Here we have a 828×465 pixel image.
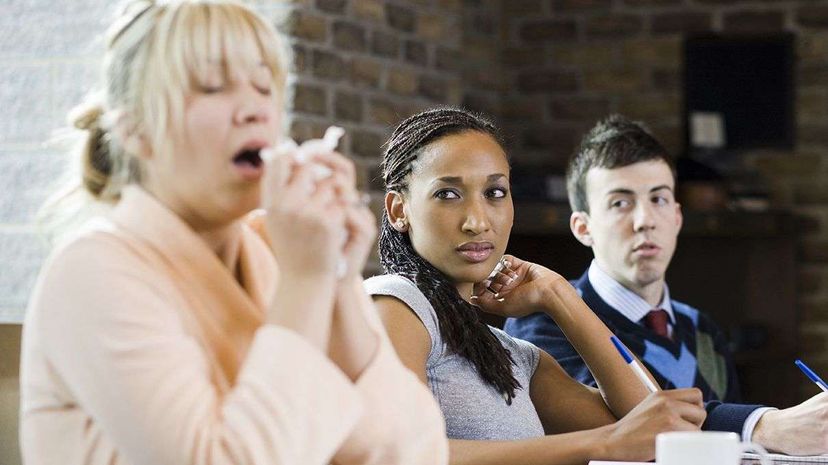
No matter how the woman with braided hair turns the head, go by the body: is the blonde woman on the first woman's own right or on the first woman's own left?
on the first woman's own right

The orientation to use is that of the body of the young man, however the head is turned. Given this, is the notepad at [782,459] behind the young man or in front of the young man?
in front

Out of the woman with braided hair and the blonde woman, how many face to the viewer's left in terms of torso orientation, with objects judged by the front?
0

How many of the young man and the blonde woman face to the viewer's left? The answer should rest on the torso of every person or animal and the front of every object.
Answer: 0

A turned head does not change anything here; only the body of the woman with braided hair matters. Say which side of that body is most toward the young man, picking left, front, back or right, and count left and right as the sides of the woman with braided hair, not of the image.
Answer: left

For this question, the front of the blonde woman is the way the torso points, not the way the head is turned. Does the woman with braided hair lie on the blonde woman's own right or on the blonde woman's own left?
on the blonde woman's own left

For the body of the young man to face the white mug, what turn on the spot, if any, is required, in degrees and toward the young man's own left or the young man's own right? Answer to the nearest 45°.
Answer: approximately 45° to the young man's own right

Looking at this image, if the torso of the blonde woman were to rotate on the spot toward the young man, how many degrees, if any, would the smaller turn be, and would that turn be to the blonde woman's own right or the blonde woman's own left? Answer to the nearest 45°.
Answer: approximately 90° to the blonde woman's own left
